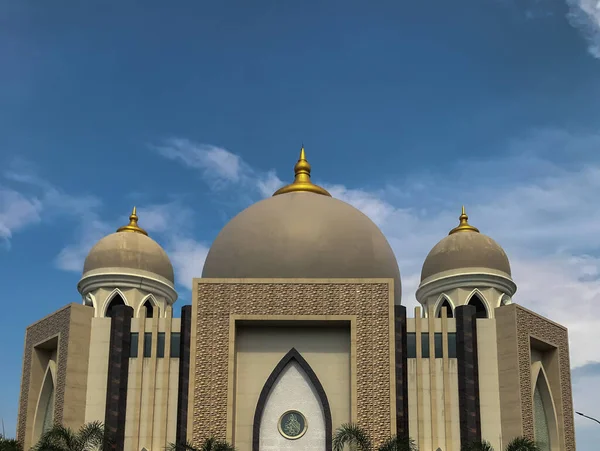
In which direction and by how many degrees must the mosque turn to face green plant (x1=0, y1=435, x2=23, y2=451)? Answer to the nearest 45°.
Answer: approximately 90° to its right

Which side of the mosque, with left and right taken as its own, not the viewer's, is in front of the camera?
front

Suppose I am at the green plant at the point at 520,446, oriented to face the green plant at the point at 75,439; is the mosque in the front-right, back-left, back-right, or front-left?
front-right

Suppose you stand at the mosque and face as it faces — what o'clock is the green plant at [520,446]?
The green plant is roughly at 10 o'clock from the mosque.

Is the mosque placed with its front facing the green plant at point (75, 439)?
no

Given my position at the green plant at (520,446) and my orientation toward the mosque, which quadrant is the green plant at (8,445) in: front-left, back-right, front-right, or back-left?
front-left

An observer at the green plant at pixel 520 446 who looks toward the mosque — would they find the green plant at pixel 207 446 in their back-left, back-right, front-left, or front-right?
front-left

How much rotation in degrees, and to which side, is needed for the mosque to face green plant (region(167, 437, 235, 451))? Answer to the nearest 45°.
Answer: approximately 45° to its right
